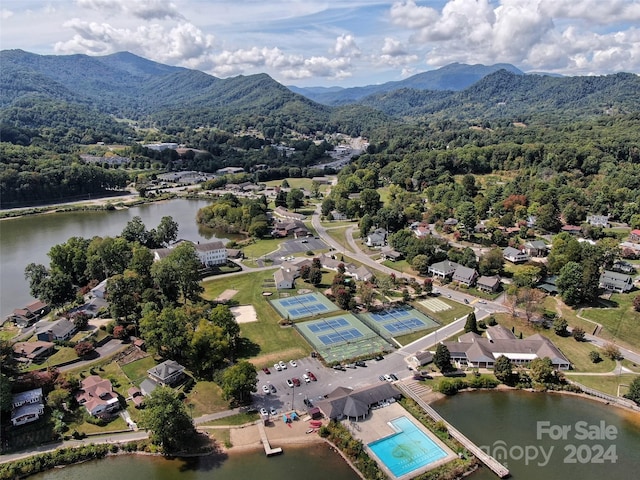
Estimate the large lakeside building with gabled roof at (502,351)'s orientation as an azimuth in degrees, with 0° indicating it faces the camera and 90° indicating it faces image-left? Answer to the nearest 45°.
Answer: approximately 0°

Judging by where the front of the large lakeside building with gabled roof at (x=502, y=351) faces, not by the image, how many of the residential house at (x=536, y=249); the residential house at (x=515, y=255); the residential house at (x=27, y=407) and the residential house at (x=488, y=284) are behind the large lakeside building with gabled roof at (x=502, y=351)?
3

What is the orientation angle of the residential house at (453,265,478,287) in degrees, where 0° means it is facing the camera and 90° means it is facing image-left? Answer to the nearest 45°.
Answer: approximately 45°

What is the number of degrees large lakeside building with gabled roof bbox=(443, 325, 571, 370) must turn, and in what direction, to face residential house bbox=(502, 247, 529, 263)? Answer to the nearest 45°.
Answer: approximately 180°

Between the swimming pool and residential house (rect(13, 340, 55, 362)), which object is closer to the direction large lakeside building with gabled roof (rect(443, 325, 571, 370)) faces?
the swimming pool

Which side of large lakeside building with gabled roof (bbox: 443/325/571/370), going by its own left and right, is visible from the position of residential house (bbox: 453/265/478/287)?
back

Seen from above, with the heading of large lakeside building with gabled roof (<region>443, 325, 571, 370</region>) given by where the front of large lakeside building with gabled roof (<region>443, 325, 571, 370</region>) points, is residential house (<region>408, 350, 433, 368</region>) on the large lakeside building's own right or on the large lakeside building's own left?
on the large lakeside building's own right

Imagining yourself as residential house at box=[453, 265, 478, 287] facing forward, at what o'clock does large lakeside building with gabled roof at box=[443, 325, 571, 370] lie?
large lakeside building with gabled roof at box=[443, 325, 571, 370] is roughly at 10 o'clock from residential house at box=[453, 265, 478, 287].
